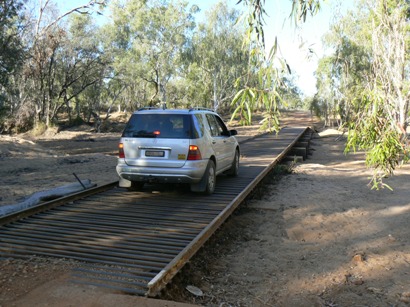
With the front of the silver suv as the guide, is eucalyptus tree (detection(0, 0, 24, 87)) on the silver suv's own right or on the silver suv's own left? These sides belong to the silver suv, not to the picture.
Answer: on the silver suv's own left

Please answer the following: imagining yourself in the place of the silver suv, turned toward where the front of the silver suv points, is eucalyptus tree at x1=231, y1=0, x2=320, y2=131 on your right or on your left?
on your right

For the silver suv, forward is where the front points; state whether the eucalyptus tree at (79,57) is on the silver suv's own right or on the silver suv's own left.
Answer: on the silver suv's own left

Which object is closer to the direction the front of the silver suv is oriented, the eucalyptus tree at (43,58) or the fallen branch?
the eucalyptus tree

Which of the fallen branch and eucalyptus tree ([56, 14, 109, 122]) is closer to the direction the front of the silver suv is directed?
the eucalyptus tree

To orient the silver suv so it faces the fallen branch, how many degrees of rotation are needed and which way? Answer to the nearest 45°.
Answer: approximately 135° to its left

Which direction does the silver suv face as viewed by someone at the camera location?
facing away from the viewer and to the right of the viewer

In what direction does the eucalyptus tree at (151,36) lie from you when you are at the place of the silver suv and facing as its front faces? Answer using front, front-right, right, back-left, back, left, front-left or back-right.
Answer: front-left
